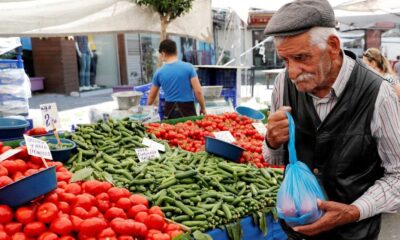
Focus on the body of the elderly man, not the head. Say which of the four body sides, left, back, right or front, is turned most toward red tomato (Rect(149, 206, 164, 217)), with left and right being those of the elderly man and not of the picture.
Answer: right

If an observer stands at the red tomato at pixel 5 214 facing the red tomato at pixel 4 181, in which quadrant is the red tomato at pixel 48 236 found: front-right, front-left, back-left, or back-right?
back-right

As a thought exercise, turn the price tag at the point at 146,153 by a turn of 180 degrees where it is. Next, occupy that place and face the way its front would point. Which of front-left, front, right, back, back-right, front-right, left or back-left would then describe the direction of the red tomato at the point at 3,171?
back-left

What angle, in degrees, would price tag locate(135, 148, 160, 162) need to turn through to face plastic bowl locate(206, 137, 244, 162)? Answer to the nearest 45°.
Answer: approximately 90° to its left

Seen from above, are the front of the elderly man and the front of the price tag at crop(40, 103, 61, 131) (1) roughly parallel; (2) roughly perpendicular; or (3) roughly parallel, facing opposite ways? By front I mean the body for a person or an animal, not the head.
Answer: roughly perpendicular

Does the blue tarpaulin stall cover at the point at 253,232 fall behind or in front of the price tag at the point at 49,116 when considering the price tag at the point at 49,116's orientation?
in front

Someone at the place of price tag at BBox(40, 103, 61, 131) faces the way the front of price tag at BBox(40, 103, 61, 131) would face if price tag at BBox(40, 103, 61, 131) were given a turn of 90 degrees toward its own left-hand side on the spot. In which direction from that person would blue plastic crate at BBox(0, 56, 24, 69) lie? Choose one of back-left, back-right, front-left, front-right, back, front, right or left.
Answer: left

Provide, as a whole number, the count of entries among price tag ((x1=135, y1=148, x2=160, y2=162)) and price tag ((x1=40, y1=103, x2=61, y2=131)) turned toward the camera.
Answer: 2

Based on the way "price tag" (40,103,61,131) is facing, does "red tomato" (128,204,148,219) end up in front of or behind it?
in front

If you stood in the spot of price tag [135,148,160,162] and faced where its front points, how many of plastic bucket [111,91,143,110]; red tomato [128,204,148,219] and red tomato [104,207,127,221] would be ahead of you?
2

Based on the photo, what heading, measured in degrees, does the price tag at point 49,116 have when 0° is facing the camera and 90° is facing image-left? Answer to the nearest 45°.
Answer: approximately 0°
